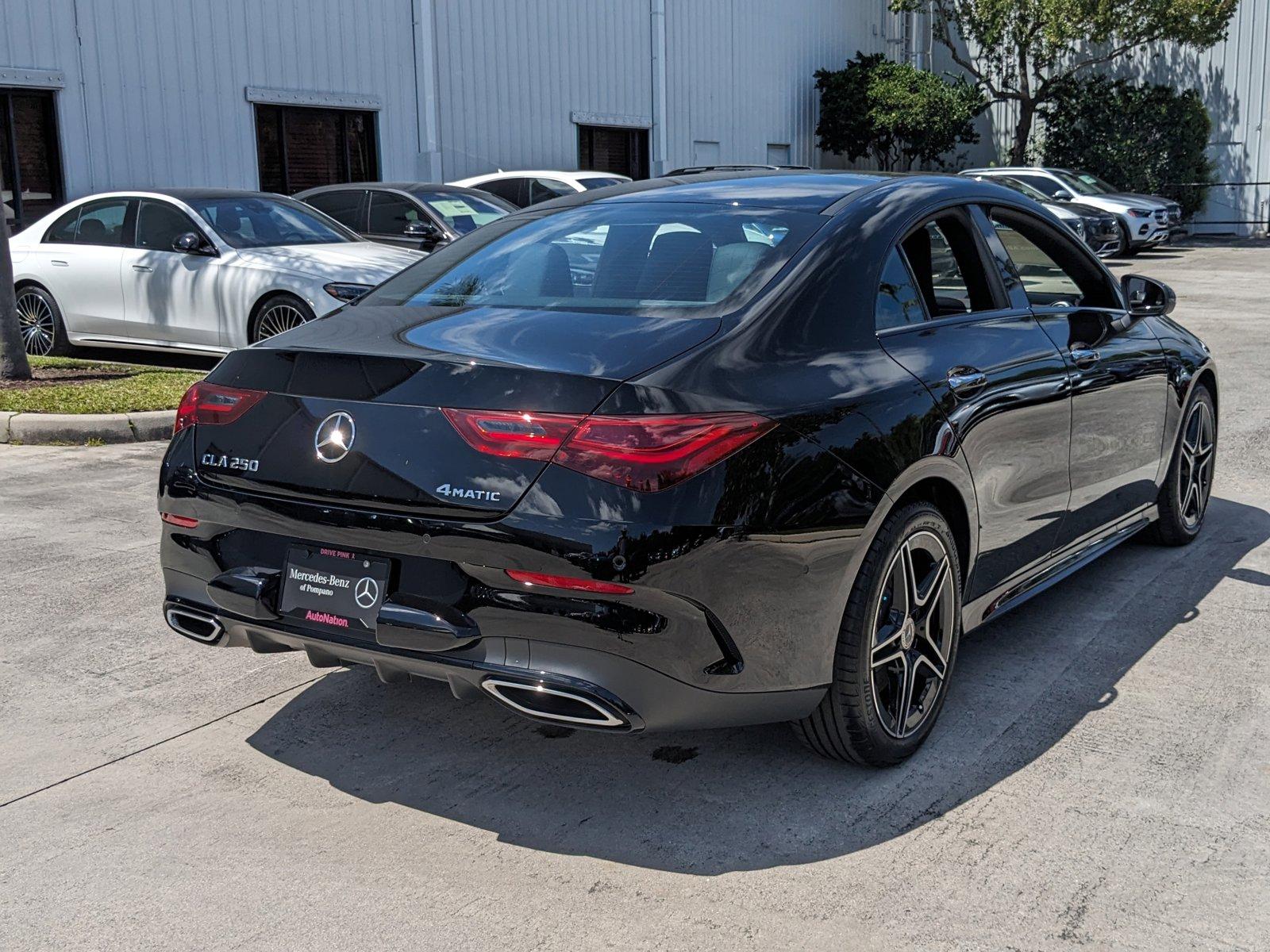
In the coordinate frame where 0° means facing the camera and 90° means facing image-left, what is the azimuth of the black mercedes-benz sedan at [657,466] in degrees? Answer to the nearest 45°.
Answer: approximately 225°

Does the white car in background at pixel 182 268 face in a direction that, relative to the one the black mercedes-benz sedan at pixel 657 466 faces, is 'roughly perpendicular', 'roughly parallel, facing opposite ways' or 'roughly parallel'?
roughly perpendicular

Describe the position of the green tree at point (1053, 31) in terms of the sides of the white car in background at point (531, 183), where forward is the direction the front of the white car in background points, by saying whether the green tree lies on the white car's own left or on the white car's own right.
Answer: on the white car's own left

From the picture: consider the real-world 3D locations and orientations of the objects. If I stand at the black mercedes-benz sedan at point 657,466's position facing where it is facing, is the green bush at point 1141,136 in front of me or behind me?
in front

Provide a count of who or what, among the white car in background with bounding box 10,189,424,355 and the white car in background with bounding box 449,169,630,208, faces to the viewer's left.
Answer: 0

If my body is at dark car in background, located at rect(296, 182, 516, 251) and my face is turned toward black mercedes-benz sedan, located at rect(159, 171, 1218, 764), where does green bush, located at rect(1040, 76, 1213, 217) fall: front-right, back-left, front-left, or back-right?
back-left

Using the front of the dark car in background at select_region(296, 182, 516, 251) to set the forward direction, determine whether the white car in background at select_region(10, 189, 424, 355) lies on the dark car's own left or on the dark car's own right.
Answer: on the dark car's own right

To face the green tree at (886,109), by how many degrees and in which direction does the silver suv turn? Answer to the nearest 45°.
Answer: approximately 180°

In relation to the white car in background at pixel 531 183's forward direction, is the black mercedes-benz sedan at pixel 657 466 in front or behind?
in front

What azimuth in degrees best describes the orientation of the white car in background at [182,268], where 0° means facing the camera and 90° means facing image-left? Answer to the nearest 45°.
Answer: approximately 315°

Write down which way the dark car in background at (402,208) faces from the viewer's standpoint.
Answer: facing the viewer and to the right of the viewer

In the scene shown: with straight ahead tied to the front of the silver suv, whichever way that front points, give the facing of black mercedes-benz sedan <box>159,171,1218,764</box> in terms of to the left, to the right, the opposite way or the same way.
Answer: to the left

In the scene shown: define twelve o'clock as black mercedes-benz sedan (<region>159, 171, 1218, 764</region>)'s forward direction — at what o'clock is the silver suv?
The silver suv is roughly at 11 o'clock from the black mercedes-benz sedan.
